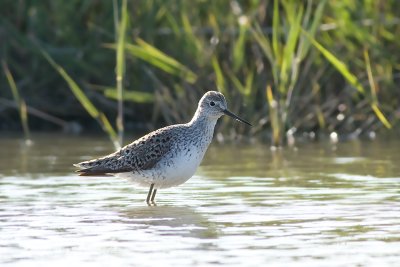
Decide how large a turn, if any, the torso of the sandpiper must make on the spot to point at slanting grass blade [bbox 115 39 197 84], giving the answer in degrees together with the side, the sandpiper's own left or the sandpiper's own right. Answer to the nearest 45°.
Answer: approximately 90° to the sandpiper's own left

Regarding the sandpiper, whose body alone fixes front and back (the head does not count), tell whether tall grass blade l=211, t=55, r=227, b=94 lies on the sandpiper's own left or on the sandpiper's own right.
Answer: on the sandpiper's own left

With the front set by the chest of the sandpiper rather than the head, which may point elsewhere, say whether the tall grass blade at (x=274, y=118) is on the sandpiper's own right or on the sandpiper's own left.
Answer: on the sandpiper's own left

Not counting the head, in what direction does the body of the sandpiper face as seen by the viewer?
to the viewer's right
